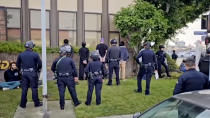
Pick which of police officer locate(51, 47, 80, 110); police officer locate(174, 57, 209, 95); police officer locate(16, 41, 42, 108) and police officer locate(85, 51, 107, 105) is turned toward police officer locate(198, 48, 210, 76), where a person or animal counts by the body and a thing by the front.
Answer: police officer locate(174, 57, 209, 95)

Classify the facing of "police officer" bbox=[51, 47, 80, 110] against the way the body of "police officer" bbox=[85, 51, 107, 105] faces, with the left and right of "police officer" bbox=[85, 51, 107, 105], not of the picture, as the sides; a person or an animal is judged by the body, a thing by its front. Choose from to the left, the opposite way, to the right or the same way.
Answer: the same way

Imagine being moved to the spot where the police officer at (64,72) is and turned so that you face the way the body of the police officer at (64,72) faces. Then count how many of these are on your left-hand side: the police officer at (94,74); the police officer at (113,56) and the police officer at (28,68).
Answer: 1

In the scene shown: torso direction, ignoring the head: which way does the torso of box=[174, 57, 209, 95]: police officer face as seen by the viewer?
away from the camera

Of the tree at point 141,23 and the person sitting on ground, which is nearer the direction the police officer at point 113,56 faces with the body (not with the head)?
the tree

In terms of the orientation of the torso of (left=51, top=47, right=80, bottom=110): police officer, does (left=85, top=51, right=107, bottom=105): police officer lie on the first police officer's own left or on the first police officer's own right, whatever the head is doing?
on the first police officer's own right

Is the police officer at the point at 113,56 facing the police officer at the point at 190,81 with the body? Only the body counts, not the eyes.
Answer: no

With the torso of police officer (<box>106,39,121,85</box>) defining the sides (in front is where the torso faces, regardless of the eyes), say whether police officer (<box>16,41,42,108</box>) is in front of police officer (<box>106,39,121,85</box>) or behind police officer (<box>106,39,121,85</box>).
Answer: behind

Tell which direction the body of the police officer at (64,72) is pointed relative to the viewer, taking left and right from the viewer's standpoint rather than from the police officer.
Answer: facing away from the viewer

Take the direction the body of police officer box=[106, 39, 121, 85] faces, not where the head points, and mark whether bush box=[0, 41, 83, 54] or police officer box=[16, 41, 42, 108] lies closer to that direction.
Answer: the bush

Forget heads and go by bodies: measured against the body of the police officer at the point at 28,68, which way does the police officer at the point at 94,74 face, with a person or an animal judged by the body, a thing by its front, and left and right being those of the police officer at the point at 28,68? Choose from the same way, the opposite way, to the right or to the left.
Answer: the same way

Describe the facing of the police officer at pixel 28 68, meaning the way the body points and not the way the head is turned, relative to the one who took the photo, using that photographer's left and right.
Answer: facing away from the viewer

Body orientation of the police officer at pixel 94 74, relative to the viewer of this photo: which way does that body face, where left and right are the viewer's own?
facing away from the viewer

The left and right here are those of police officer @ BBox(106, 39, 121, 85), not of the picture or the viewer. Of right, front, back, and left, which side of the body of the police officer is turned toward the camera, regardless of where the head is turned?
back

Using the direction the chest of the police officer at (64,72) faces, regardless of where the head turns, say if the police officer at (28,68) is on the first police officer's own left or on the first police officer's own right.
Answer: on the first police officer's own left

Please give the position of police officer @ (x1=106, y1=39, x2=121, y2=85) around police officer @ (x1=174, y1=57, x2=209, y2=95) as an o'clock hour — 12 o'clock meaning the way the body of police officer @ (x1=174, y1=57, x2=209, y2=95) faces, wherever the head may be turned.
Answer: police officer @ (x1=106, y1=39, x2=121, y2=85) is roughly at 11 o'clock from police officer @ (x1=174, y1=57, x2=209, y2=95).

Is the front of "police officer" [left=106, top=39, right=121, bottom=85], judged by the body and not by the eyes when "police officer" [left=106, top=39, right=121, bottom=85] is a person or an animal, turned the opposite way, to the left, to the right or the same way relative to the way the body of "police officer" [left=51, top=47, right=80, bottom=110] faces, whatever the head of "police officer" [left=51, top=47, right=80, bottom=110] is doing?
the same way
